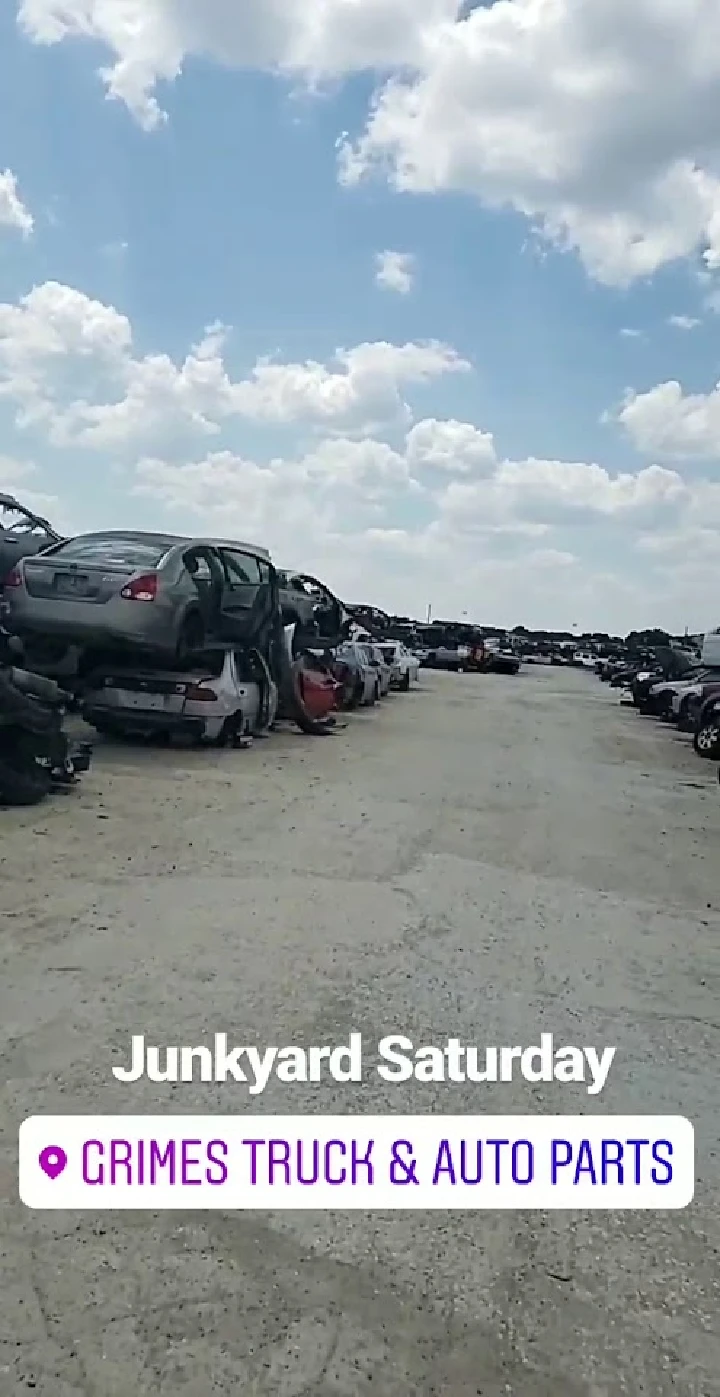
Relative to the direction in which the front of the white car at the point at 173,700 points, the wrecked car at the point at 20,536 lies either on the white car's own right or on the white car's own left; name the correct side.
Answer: on the white car's own left

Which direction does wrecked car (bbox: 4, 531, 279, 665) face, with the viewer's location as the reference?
facing away from the viewer and to the right of the viewer

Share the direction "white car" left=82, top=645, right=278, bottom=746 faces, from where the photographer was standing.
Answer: facing away from the viewer and to the right of the viewer

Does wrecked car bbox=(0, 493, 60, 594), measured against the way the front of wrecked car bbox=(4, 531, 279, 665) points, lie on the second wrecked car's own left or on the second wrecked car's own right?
on the second wrecked car's own left

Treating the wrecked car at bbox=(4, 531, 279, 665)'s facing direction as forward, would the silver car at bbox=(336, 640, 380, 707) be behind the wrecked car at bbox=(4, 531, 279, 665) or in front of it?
in front
